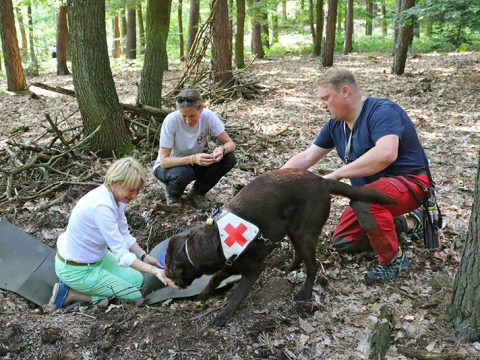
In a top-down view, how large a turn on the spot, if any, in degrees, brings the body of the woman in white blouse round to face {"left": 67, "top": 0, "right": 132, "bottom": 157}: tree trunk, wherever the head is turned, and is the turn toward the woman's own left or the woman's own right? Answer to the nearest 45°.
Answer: approximately 90° to the woman's own left

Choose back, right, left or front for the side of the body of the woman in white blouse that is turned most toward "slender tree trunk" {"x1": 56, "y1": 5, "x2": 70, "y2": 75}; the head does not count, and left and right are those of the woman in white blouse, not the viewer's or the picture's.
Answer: left

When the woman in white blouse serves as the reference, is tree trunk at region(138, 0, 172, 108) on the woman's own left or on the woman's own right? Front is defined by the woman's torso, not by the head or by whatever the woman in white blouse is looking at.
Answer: on the woman's own left

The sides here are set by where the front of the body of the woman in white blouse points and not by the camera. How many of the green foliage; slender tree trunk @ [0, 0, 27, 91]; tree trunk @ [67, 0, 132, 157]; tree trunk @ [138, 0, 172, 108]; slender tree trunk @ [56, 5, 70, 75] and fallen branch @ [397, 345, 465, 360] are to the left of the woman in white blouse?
5

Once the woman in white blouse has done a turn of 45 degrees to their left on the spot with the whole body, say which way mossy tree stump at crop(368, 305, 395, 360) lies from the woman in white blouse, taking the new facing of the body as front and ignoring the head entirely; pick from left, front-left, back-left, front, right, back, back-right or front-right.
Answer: right

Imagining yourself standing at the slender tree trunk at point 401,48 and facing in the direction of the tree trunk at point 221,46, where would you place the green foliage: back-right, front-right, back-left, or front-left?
front-left

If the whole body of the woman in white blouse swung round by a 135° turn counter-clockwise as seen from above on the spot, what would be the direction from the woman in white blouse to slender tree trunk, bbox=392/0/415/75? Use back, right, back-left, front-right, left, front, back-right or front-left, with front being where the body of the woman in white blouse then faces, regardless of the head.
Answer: right

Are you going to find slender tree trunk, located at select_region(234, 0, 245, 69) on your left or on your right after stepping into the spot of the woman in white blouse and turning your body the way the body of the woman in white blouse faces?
on your left

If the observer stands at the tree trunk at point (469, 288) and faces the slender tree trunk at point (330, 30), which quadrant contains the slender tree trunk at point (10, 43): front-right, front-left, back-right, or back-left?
front-left

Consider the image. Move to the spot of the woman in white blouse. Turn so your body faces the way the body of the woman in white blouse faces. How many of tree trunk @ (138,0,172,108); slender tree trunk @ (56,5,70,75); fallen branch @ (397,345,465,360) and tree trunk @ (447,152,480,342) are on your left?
2

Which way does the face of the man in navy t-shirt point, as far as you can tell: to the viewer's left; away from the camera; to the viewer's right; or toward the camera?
to the viewer's left

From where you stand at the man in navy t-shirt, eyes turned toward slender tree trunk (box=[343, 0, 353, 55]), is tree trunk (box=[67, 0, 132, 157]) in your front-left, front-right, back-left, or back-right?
front-left

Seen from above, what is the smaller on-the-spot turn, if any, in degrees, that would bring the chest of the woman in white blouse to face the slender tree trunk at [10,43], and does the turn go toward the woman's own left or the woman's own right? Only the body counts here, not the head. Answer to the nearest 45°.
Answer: approximately 90° to the woman's own left

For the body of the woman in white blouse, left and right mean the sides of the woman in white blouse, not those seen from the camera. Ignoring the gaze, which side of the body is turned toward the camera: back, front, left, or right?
right
